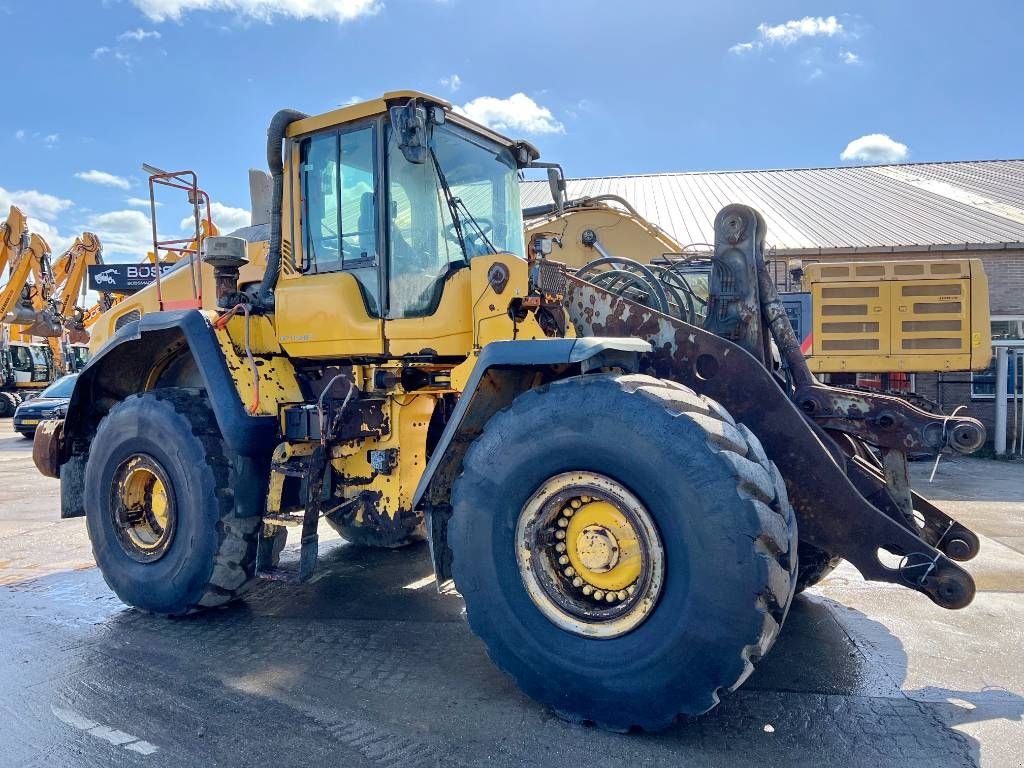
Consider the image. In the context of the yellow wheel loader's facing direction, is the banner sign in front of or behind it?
behind

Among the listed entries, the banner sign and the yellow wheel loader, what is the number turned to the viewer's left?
0

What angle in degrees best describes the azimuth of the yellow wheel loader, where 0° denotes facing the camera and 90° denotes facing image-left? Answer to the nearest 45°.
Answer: approximately 315°

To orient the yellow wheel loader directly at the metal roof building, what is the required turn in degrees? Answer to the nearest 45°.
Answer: approximately 90° to its left

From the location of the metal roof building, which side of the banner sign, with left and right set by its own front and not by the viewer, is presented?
left
